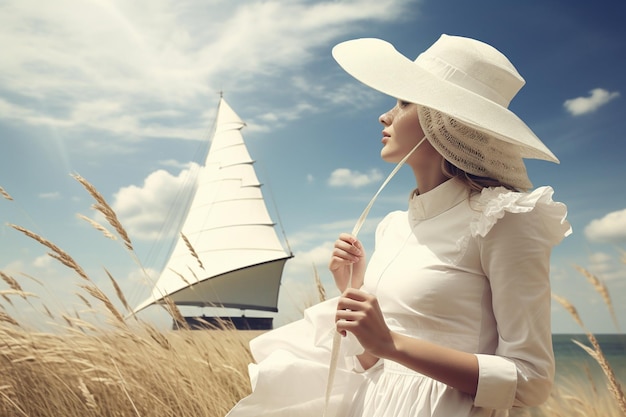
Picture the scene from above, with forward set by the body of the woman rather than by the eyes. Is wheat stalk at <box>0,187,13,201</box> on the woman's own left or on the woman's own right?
on the woman's own right

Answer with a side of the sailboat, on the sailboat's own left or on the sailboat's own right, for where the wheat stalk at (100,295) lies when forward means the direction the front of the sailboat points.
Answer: on the sailboat's own left

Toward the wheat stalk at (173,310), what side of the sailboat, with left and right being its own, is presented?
left

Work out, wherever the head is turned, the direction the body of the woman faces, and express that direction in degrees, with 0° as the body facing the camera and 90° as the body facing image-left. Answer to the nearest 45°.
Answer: approximately 45°

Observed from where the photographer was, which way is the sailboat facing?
facing to the left of the viewer

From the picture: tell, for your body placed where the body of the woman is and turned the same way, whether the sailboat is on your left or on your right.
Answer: on your right

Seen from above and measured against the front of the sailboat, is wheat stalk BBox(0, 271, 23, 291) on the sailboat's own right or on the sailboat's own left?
on the sailboat's own left
